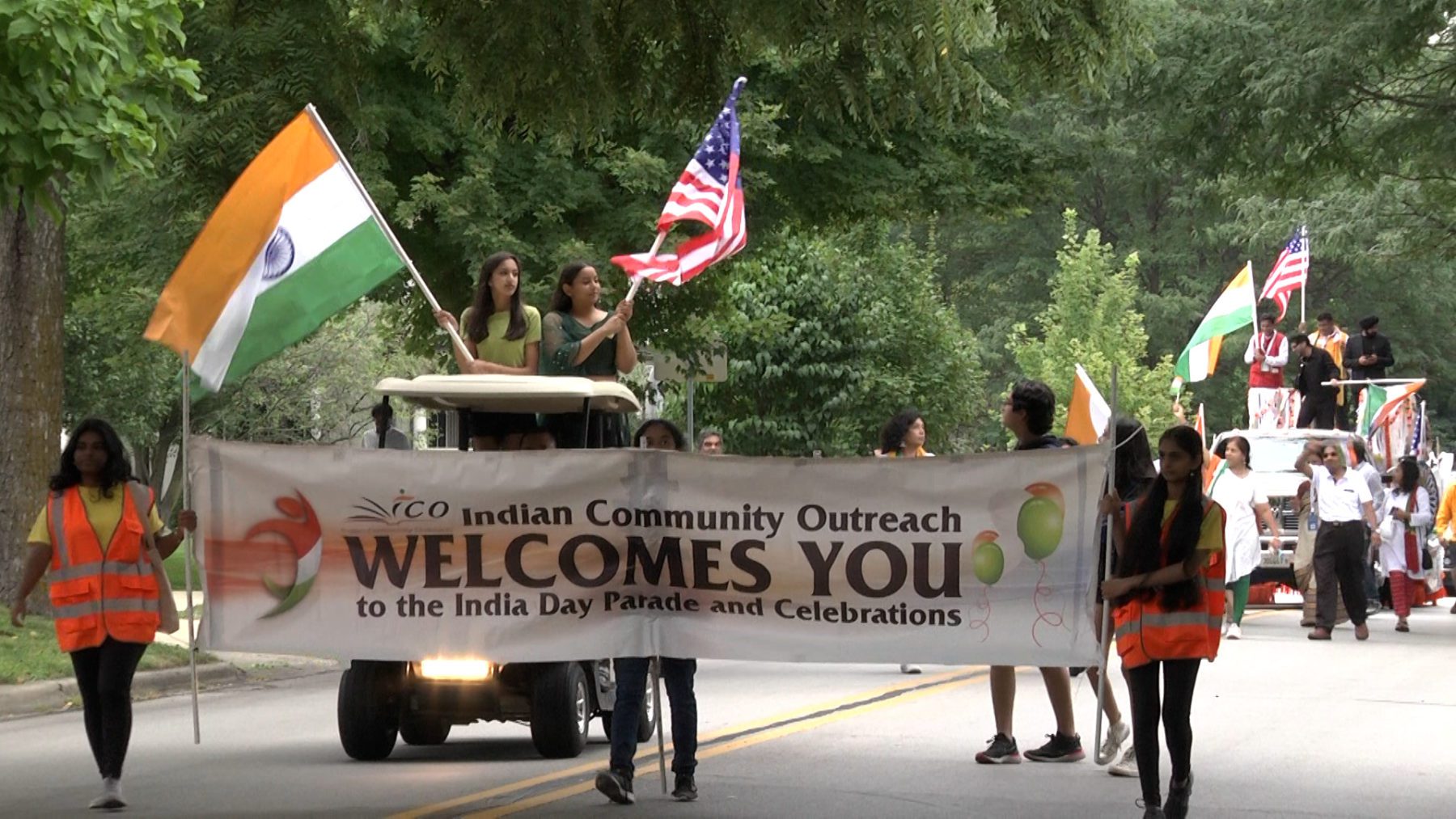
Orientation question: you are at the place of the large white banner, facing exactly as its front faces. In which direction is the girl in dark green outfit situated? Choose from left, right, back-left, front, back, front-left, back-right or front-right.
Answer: back

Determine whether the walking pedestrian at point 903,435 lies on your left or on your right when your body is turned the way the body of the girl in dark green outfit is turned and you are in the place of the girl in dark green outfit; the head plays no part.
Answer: on your left

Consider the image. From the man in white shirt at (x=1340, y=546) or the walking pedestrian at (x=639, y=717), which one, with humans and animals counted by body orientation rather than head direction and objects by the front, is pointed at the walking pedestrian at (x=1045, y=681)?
the man in white shirt

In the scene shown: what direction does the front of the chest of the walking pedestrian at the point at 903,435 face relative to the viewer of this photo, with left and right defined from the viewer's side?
facing the viewer and to the right of the viewer

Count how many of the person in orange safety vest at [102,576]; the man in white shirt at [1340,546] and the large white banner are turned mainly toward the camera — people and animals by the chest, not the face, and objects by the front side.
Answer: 3

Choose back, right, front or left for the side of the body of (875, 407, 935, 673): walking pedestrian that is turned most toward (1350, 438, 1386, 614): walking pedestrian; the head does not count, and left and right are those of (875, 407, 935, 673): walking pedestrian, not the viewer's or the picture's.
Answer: left

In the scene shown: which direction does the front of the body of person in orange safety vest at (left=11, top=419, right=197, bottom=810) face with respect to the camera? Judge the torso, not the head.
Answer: toward the camera

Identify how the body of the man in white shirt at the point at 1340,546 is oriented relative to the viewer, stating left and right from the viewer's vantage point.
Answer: facing the viewer

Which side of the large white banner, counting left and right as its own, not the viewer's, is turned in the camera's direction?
front

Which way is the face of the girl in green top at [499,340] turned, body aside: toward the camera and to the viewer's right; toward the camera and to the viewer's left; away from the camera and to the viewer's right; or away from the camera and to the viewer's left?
toward the camera and to the viewer's right

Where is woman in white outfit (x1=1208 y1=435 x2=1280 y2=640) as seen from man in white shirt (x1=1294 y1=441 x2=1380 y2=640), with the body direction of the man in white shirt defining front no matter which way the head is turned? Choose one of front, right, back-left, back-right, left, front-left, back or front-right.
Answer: front-right

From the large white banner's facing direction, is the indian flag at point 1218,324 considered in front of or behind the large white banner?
behind

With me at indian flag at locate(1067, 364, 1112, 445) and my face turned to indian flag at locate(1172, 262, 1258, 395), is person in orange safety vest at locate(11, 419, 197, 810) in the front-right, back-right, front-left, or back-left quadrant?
back-left
